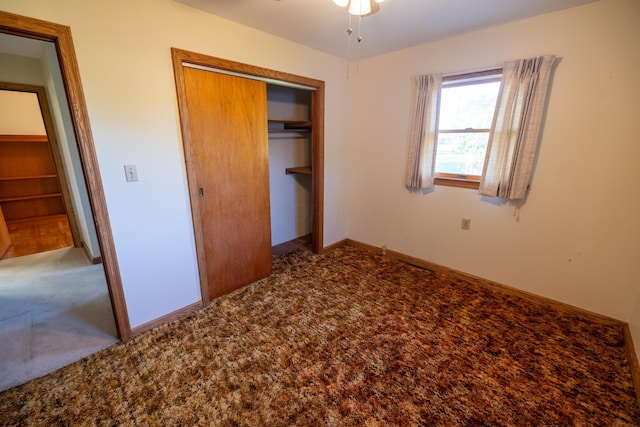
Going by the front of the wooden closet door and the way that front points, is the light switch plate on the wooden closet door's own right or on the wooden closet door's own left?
on the wooden closet door's own right

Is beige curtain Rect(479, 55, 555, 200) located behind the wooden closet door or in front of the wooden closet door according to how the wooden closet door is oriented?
in front

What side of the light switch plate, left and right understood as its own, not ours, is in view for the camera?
front

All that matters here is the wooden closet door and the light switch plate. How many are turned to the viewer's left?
0

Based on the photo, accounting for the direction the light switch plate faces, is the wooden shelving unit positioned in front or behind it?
behind

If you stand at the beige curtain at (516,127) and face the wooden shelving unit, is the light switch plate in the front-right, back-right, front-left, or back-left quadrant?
front-left

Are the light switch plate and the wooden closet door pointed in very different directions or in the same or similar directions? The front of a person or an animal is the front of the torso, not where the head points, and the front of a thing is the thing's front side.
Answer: same or similar directions

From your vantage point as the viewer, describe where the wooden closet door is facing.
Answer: facing the viewer and to the right of the viewer

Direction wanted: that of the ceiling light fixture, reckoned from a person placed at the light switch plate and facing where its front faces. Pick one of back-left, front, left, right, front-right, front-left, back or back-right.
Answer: front-left

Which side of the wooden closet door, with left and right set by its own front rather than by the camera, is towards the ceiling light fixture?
front

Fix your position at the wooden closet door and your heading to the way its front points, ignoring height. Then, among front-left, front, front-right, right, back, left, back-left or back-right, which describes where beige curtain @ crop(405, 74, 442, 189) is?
front-left

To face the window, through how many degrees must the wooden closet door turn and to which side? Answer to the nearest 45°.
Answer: approximately 45° to its left
